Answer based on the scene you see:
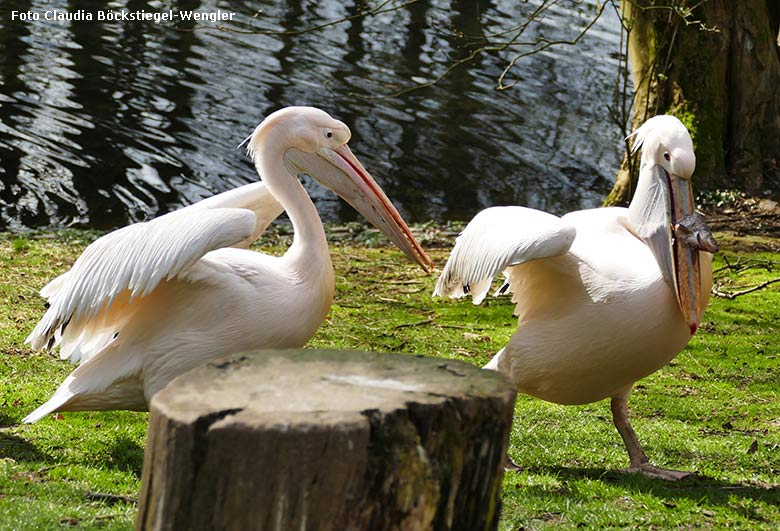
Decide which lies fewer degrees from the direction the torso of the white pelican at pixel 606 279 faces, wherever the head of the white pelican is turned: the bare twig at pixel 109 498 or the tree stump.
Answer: the tree stump

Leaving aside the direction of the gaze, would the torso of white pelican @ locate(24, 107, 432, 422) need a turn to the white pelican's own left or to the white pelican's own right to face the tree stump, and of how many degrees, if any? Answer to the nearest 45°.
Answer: approximately 90° to the white pelican's own right

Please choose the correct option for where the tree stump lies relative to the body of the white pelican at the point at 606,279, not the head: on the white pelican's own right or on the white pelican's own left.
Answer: on the white pelican's own right

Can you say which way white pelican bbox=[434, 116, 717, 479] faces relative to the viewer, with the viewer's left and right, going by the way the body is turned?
facing the viewer and to the right of the viewer

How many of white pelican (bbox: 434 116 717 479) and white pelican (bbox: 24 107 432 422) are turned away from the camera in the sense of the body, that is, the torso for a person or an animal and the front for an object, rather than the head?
0

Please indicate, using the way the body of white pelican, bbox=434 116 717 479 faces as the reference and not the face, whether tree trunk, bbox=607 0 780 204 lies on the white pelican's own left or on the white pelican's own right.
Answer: on the white pelican's own left

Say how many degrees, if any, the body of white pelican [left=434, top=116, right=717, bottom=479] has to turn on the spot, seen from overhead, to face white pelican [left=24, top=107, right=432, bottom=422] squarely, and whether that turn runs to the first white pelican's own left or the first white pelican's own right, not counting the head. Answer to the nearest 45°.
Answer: approximately 135° to the first white pelican's own right

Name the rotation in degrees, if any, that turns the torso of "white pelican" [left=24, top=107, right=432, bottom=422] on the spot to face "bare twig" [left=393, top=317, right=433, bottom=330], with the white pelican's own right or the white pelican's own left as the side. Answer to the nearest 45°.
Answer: approximately 45° to the white pelican's own left

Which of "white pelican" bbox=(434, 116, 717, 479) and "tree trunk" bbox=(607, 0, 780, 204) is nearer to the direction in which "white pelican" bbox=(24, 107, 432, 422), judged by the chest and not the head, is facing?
the white pelican

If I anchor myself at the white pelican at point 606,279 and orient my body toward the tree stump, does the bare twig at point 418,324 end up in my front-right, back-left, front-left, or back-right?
back-right

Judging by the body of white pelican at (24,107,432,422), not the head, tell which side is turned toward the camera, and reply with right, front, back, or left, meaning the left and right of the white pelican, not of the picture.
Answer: right

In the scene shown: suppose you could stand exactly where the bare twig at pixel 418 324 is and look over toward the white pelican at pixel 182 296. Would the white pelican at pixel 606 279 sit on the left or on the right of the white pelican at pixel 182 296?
left

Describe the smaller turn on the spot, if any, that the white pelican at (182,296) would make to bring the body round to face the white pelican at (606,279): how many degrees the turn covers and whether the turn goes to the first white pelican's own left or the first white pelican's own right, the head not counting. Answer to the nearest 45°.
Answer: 0° — it already faces it

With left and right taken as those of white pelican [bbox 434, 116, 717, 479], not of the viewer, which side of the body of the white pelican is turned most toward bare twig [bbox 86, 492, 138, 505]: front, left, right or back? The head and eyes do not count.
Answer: right

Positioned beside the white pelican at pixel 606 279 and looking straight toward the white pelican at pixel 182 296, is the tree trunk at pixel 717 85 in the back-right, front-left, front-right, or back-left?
back-right

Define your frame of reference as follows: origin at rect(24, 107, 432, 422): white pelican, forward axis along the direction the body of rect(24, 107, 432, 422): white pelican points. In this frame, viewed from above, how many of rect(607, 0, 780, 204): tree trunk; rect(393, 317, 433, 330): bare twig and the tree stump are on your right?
1
